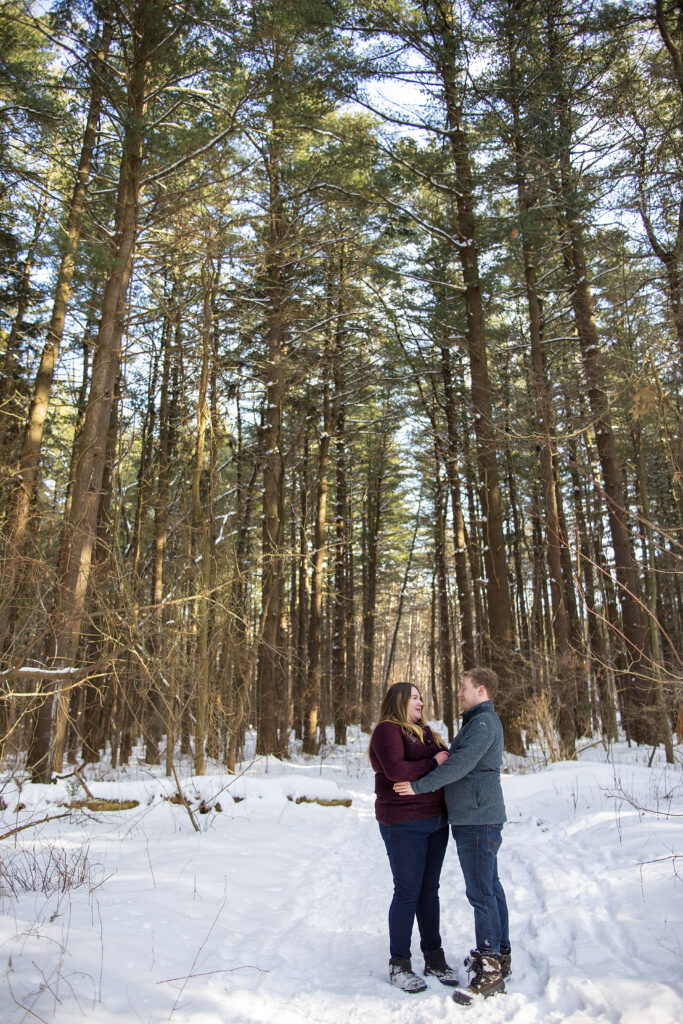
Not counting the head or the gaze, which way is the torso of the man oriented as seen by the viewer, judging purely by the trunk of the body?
to the viewer's left

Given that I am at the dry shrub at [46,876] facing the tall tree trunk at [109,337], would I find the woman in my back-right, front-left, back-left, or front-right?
back-right

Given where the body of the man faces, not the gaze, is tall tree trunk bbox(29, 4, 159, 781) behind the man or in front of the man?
in front

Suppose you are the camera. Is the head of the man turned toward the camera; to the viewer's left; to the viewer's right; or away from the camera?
to the viewer's left

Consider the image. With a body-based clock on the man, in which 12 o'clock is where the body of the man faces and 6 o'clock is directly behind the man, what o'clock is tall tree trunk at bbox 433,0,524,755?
The tall tree trunk is roughly at 3 o'clock from the man.

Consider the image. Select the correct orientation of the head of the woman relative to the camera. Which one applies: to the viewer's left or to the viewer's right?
to the viewer's right

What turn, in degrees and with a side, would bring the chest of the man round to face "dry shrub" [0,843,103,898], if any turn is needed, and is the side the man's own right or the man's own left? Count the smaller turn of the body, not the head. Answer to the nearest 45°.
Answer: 0° — they already face it
